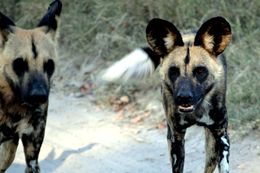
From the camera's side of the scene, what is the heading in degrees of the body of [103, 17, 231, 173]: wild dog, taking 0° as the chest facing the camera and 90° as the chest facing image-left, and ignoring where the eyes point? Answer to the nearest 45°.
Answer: approximately 0°

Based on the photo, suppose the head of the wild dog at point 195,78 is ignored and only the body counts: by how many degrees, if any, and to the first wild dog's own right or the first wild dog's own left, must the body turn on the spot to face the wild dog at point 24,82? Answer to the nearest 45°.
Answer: approximately 90° to the first wild dog's own right
